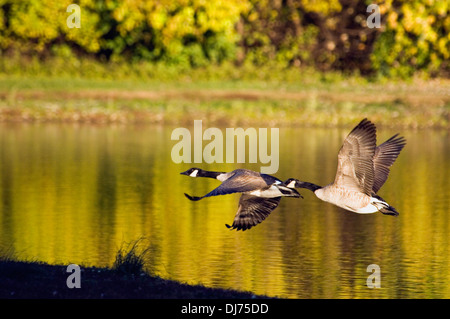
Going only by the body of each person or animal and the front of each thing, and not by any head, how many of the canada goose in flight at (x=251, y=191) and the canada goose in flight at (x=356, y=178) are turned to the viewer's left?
2

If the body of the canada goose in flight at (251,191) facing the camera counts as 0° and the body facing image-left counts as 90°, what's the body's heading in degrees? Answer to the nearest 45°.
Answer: approximately 90°

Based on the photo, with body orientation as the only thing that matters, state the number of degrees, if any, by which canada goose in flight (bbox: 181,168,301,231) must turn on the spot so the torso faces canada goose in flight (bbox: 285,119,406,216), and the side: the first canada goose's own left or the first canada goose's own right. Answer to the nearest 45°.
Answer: approximately 180°

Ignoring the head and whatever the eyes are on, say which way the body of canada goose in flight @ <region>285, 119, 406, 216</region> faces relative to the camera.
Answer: to the viewer's left

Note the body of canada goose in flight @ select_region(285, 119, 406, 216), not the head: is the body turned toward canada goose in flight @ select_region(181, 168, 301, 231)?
yes
